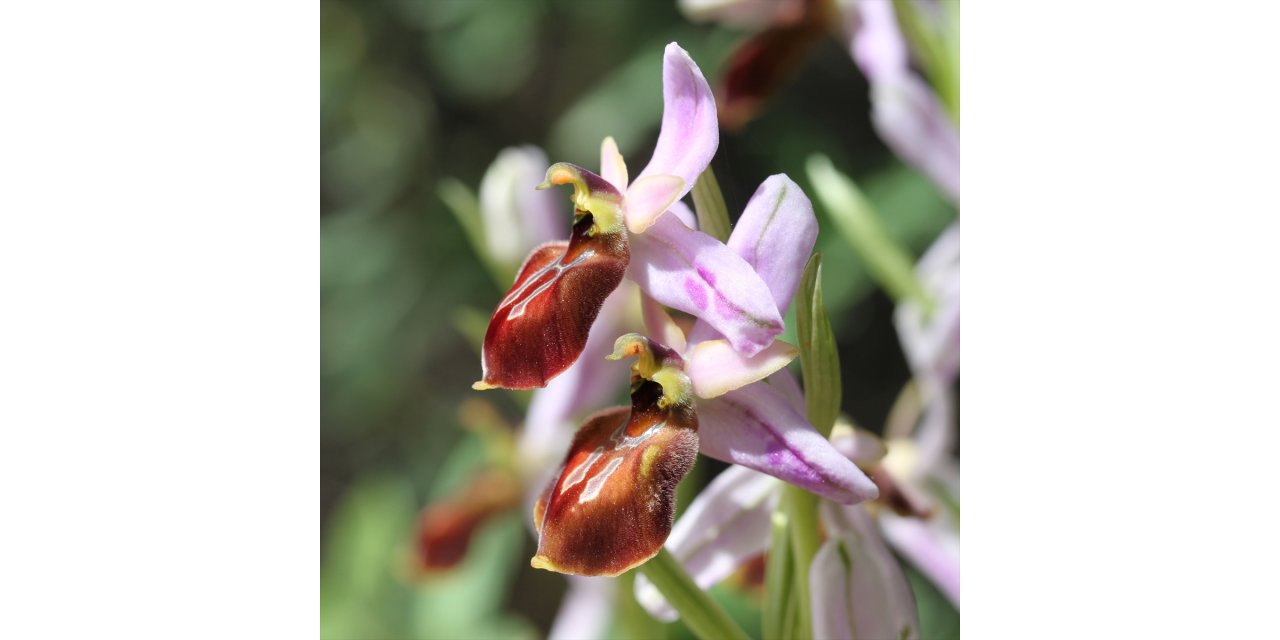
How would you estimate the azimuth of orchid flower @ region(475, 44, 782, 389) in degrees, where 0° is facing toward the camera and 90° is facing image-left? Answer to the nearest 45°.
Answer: approximately 90°

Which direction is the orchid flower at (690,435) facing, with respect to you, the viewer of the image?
facing the viewer and to the left of the viewer
